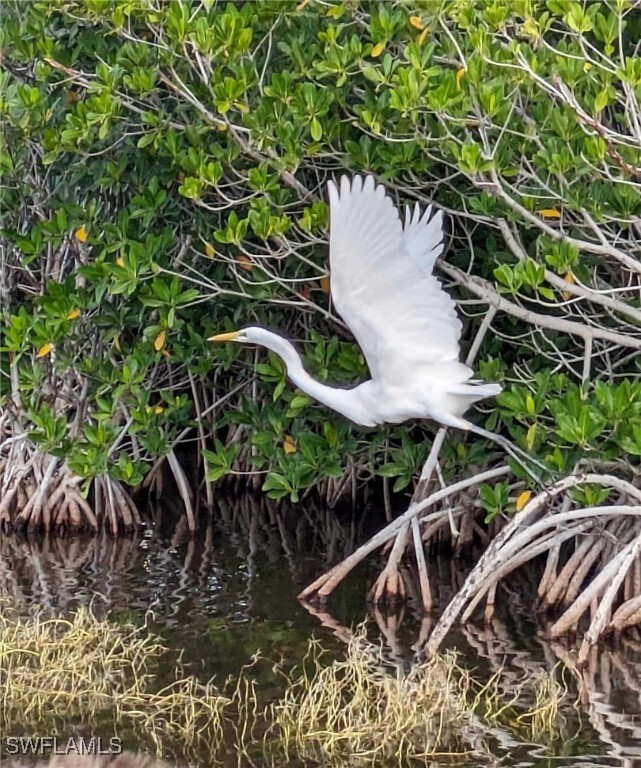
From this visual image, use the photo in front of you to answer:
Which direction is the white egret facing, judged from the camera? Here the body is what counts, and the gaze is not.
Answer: to the viewer's left
